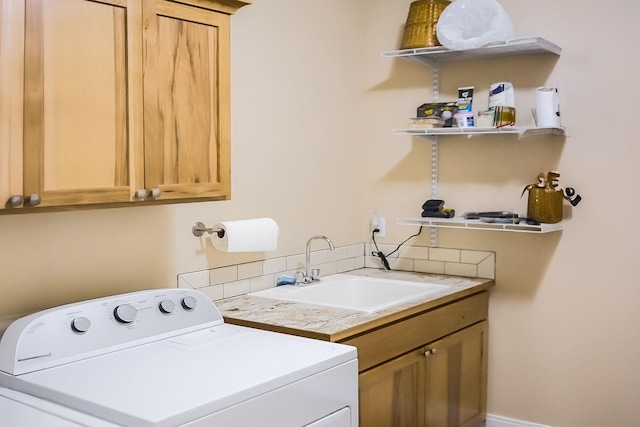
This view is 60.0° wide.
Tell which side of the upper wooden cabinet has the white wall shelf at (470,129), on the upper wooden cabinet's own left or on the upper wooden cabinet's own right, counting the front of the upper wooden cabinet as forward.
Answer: on the upper wooden cabinet's own left

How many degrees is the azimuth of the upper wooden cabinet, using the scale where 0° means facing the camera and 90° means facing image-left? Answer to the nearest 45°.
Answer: approximately 315°

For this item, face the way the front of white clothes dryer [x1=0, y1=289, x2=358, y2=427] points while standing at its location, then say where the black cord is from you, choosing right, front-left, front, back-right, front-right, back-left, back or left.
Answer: left

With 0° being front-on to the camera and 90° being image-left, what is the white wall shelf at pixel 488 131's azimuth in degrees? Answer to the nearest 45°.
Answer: approximately 45°

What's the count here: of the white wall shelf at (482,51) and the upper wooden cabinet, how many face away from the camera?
0

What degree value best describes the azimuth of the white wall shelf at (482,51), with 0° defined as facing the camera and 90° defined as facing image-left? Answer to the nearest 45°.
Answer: approximately 45°

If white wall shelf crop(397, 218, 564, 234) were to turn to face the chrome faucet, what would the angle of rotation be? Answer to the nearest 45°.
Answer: approximately 45° to its right

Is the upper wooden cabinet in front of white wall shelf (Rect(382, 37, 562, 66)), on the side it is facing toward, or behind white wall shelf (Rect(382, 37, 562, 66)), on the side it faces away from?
in front

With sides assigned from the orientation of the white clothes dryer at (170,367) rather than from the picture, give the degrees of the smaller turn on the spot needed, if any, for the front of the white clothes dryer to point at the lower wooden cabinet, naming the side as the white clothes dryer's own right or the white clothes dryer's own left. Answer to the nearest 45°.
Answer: approximately 90° to the white clothes dryer's own left
